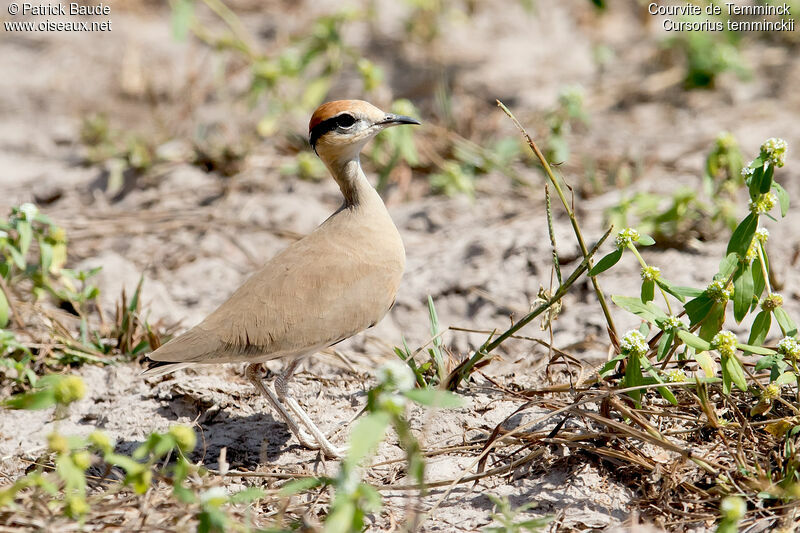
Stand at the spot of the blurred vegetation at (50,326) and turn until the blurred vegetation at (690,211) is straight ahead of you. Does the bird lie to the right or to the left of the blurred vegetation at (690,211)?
right

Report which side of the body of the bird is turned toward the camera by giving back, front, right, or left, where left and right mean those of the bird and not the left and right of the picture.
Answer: right

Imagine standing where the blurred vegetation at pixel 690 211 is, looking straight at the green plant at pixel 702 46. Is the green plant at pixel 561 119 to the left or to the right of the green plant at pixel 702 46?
left

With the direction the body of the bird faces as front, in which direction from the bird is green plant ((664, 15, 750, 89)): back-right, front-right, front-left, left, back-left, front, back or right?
front-left

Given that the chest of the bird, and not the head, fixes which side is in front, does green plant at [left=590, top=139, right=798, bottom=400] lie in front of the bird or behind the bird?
in front

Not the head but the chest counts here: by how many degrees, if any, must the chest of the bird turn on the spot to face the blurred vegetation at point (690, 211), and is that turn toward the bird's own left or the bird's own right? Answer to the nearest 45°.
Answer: approximately 45° to the bird's own left

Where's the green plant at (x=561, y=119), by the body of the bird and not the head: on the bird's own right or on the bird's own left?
on the bird's own left
